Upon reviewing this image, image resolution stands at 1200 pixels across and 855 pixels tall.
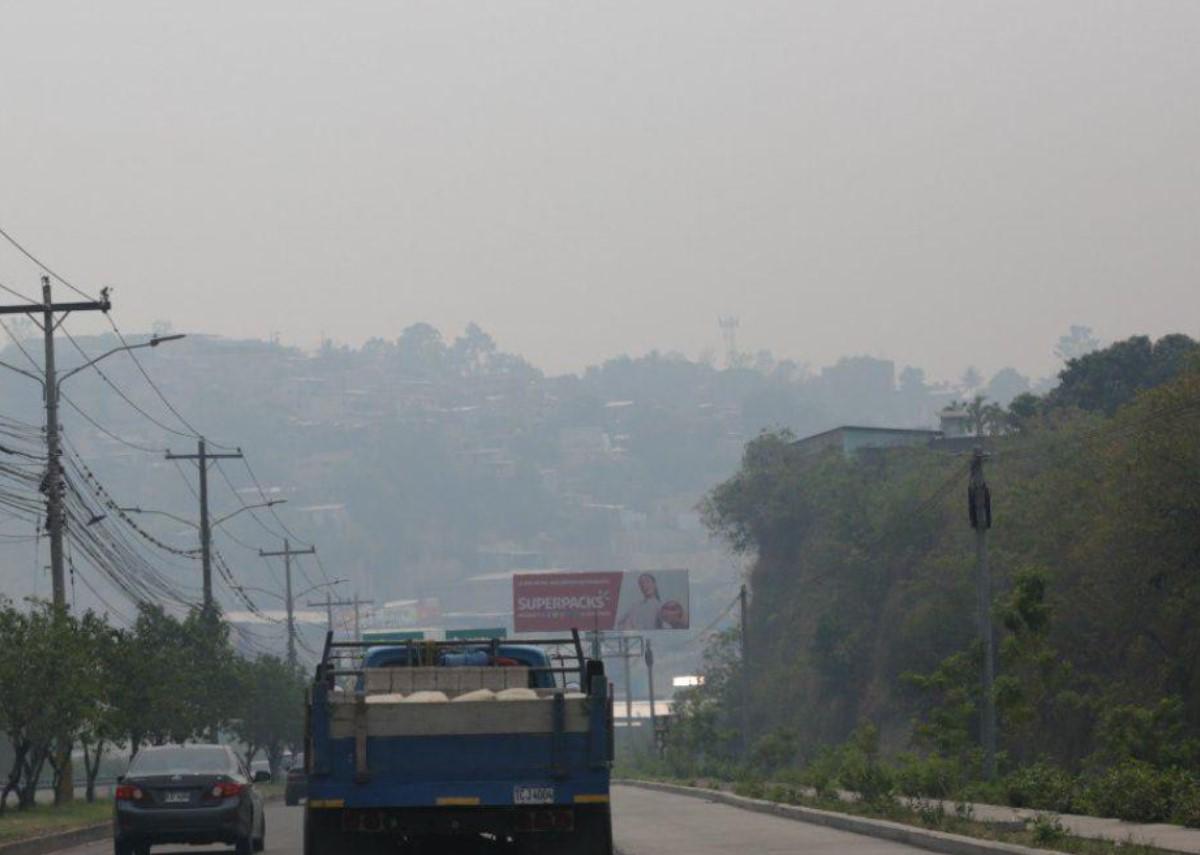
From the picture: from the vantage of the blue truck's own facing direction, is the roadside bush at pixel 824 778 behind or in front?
in front

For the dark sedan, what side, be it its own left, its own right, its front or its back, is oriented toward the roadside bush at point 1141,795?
right

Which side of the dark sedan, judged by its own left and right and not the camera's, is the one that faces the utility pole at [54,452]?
front

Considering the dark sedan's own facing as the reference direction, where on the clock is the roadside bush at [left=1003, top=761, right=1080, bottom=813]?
The roadside bush is roughly at 3 o'clock from the dark sedan.

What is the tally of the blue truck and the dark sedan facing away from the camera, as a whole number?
2

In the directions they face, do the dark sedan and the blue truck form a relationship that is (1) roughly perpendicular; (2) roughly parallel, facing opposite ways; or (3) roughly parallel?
roughly parallel

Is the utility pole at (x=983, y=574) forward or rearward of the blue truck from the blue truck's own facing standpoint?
forward

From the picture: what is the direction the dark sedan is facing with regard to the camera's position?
facing away from the viewer

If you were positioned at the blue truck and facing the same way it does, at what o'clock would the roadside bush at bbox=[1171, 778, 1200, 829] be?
The roadside bush is roughly at 2 o'clock from the blue truck.

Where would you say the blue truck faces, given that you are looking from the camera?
facing away from the viewer

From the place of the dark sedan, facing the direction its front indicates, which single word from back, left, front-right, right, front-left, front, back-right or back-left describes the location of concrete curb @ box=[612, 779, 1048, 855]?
right
